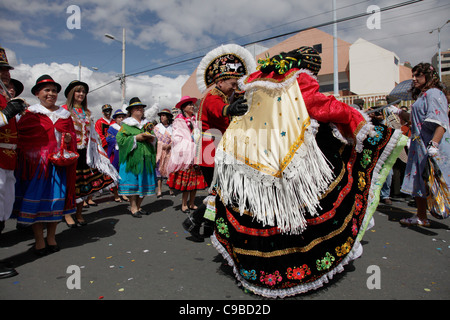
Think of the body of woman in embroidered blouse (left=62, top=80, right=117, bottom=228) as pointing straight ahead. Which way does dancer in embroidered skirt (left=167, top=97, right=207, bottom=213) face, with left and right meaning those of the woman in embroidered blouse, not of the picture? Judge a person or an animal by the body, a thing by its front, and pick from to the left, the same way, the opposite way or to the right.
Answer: the same way

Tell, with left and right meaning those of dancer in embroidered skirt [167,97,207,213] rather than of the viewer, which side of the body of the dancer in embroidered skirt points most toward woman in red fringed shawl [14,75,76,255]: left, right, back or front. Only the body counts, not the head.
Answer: right

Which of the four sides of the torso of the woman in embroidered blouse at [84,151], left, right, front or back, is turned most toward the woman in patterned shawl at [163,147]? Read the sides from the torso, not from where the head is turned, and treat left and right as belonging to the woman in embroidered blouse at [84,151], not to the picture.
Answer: left

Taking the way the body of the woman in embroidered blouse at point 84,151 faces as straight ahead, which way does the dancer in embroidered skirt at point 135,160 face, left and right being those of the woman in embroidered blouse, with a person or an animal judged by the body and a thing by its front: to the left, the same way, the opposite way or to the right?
the same way

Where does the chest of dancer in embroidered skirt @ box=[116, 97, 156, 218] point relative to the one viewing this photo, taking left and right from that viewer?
facing the viewer and to the right of the viewer

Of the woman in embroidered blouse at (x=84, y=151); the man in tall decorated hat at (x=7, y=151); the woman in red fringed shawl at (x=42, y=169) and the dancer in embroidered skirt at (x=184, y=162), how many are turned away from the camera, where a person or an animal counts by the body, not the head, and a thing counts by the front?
0

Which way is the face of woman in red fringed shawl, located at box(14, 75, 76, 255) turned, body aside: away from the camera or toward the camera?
toward the camera

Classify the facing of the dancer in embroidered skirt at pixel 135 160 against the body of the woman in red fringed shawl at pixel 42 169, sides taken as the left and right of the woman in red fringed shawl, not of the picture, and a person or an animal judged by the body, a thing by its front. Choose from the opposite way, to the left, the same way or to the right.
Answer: the same way

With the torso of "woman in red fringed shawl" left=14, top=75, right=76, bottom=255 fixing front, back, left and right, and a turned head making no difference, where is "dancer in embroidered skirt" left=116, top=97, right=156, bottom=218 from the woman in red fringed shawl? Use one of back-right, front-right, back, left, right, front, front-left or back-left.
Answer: left
